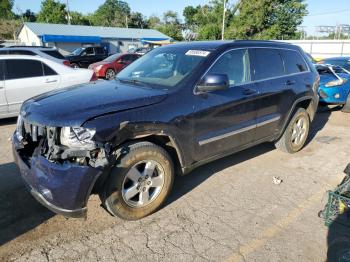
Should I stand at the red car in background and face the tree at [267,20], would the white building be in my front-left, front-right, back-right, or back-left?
front-left

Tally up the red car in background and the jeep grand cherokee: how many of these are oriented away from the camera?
0

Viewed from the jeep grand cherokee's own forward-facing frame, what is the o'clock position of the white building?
The white building is roughly at 4 o'clock from the jeep grand cherokee.

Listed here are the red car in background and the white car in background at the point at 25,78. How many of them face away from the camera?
0

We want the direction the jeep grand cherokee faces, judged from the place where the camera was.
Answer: facing the viewer and to the left of the viewer

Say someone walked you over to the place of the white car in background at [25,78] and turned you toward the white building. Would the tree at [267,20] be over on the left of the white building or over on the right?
right

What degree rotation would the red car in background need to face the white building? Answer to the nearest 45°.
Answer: approximately 135° to its right

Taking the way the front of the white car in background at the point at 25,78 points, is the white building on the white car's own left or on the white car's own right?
on the white car's own right

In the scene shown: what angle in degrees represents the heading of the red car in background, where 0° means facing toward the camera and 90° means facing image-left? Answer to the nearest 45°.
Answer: approximately 45°

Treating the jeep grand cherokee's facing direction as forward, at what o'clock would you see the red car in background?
The red car in background is roughly at 4 o'clock from the jeep grand cherokee.

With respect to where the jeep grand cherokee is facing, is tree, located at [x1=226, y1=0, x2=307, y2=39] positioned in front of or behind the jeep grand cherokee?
behind

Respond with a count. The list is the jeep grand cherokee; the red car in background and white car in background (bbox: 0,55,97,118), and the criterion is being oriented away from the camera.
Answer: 0

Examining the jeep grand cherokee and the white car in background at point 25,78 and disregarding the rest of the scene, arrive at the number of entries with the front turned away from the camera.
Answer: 0

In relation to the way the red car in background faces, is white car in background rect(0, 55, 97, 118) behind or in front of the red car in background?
in front

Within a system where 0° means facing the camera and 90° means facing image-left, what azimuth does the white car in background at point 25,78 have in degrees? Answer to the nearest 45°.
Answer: approximately 90°

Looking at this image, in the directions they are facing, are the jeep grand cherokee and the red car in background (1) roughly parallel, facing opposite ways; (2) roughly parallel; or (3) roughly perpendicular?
roughly parallel
